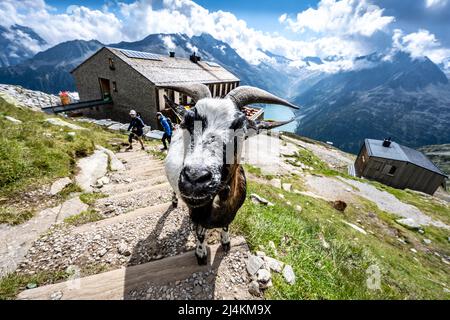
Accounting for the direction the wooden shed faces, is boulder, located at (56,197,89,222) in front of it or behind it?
in front

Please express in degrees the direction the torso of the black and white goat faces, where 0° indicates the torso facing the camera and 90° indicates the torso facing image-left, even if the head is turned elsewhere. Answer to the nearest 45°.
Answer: approximately 0°

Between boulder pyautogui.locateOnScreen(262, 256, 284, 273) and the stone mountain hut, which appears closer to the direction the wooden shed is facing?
the boulder

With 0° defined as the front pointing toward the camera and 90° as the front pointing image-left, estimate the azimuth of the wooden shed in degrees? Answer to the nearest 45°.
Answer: approximately 0°

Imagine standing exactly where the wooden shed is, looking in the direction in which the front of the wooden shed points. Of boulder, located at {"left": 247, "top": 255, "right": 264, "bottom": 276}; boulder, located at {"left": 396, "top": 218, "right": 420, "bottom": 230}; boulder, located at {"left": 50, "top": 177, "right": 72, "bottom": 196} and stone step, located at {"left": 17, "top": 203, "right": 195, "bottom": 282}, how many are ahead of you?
4

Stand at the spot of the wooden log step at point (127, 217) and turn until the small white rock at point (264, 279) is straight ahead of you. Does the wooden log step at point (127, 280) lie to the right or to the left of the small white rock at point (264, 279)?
right
